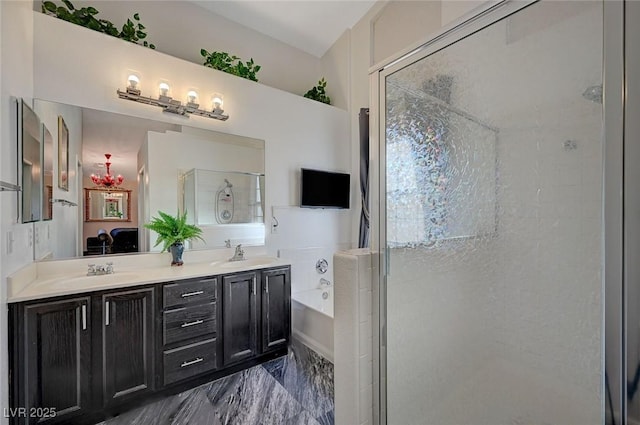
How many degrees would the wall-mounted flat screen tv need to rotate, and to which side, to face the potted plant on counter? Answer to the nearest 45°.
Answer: approximately 90° to its right

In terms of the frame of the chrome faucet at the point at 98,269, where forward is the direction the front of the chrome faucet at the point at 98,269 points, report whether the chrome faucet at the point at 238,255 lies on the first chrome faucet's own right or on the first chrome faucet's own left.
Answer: on the first chrome faucet's own left

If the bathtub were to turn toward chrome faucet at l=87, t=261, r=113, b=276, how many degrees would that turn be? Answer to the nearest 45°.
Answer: approximately 45° to its right
